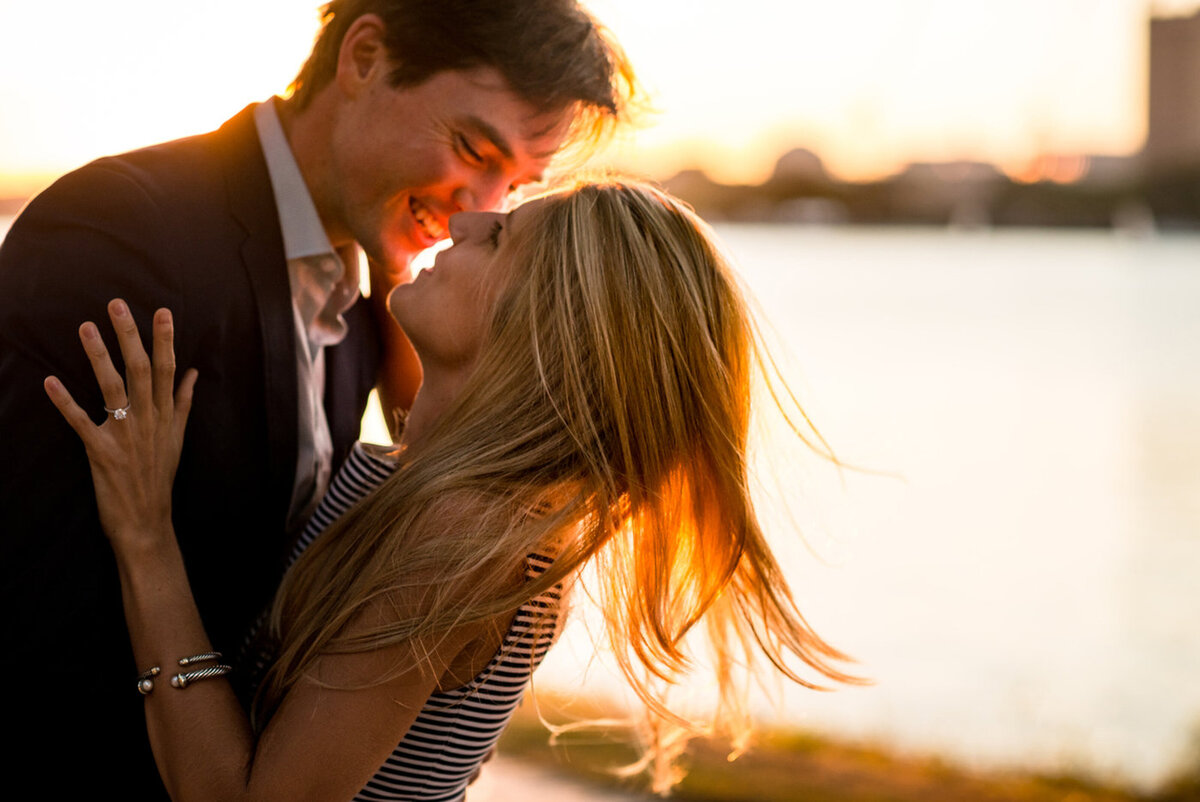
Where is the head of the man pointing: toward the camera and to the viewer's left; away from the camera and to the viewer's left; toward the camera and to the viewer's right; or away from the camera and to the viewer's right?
toward the camera and to the viewer's right

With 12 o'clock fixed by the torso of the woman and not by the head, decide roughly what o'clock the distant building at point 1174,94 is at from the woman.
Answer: The distant building is roughly at 4 o'clock from the woman.

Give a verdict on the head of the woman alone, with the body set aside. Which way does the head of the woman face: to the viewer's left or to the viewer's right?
to the viewer's left

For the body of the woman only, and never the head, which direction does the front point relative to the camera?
to the viewer's left
